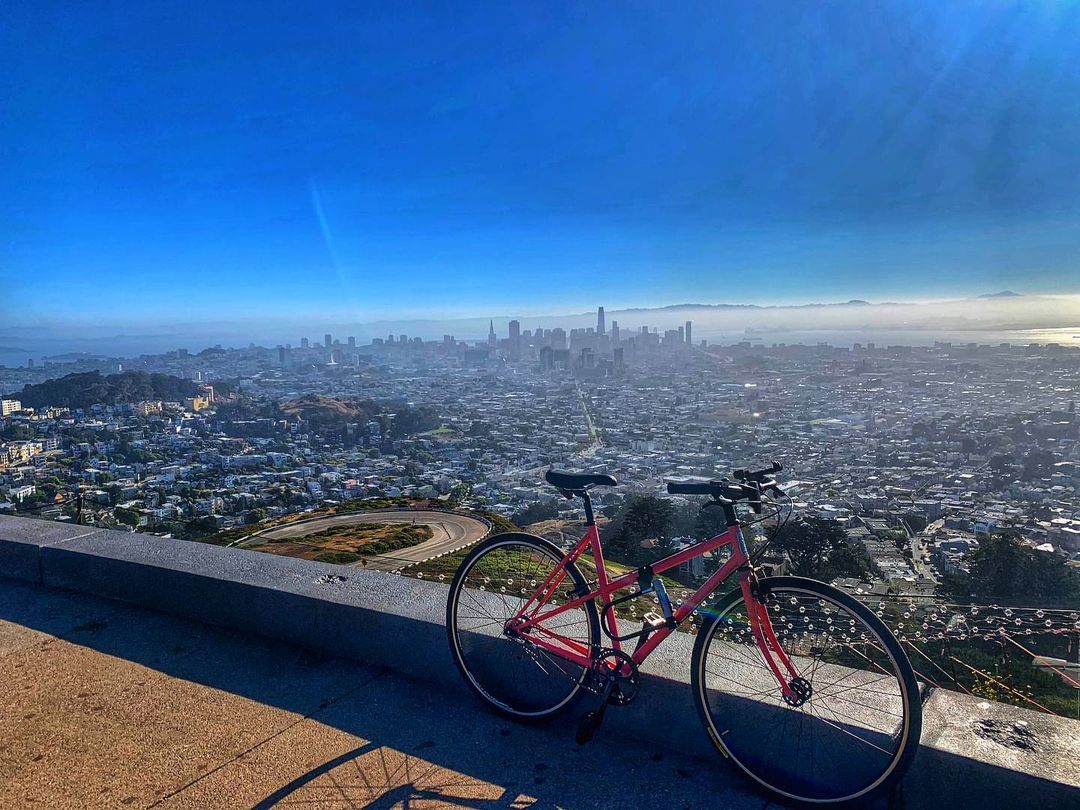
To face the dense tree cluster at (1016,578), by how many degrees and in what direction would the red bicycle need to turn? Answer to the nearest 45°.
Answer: approximately 90° to its left

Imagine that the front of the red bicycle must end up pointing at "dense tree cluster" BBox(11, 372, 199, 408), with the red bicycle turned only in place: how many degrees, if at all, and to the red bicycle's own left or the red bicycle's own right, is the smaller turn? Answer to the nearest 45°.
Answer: approximately 180°

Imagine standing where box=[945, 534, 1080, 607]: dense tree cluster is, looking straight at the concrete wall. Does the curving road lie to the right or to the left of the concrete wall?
right

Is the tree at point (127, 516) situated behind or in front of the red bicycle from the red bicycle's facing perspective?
behind

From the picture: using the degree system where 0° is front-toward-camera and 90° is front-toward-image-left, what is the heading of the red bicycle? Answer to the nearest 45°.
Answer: approximately 315°

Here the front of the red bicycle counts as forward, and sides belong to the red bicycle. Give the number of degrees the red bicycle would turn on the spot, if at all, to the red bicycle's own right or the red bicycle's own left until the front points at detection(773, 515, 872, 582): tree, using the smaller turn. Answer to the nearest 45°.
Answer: approximately 135° to the red bicycle's own left

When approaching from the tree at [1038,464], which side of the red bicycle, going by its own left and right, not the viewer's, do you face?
left
